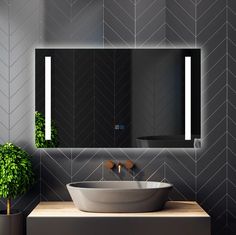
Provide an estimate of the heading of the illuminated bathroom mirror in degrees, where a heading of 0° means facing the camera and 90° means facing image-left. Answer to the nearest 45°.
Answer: approximately 0°

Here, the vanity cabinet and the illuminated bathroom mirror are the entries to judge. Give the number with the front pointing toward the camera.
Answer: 2

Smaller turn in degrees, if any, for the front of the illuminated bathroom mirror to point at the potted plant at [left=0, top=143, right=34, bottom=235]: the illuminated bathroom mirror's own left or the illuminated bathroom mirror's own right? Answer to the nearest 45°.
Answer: approximately 90° to the illuminated bathroom mirror's own right
